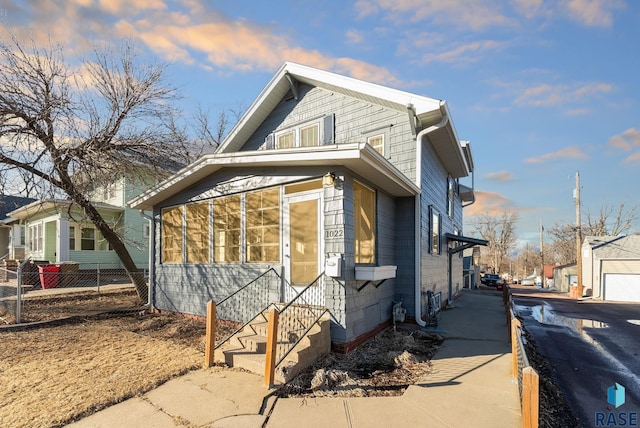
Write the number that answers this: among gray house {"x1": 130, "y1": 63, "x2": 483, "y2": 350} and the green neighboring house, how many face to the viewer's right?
0

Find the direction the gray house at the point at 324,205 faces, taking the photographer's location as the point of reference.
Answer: facing the viewer and to the left of the viewer

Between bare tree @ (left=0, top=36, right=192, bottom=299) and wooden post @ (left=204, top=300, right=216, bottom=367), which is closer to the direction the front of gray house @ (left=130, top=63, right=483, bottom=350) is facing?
the wooden post

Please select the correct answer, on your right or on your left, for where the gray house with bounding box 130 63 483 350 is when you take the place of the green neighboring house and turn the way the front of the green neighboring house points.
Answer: on your left

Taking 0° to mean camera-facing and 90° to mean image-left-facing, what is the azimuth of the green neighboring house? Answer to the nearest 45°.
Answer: approximately 45°

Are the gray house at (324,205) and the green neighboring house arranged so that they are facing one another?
no

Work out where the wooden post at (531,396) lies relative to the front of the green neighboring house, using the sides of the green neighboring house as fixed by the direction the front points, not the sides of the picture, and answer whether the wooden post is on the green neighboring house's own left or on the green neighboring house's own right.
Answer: on the green neighboring house's own left

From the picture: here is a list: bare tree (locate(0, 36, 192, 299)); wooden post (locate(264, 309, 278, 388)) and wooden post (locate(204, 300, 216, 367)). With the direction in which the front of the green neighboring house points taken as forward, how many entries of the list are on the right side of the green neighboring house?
0

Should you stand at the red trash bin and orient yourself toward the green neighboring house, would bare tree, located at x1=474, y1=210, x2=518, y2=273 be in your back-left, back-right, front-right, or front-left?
front-right

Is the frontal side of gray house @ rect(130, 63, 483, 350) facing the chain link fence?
no

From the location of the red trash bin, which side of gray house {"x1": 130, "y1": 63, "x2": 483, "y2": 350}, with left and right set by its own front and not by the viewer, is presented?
right
